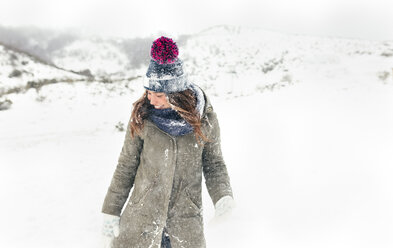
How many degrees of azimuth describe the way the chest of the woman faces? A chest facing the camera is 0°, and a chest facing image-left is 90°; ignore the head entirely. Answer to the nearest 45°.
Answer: approximately 0°

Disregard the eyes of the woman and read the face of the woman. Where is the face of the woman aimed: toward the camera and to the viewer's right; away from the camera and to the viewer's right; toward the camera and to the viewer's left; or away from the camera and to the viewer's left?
toward the camera and to the viewer's left
